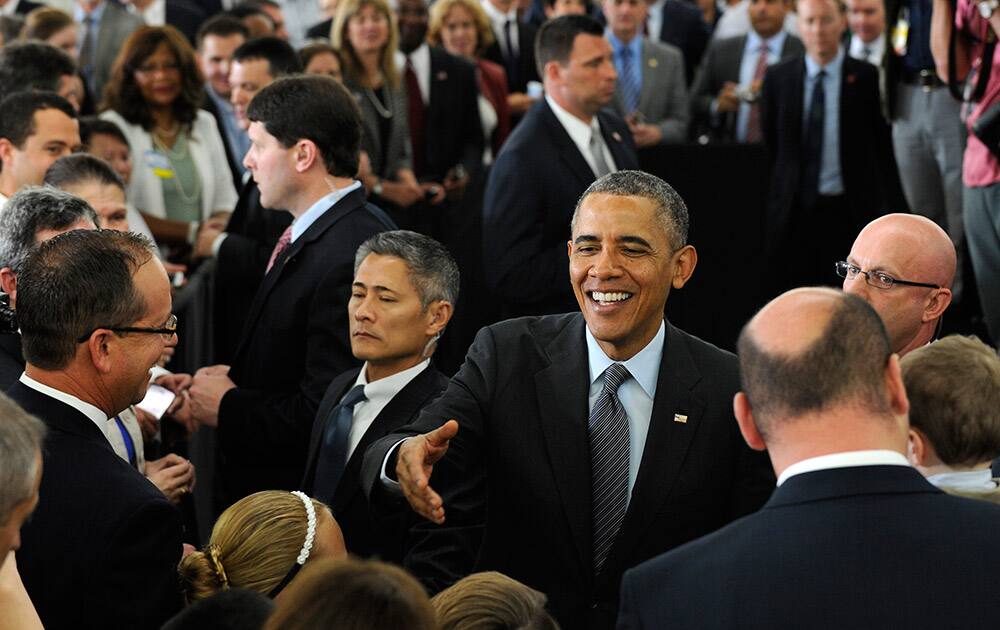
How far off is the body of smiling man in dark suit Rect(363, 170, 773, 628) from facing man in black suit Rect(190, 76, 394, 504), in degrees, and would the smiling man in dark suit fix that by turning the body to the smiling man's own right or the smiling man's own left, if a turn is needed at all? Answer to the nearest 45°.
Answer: approximately 135° to the smiling man's own right

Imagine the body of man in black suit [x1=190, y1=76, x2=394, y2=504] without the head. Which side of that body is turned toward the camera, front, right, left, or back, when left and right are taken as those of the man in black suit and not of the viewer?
left

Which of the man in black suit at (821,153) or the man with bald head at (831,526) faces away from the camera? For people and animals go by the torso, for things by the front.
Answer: the man with bald head

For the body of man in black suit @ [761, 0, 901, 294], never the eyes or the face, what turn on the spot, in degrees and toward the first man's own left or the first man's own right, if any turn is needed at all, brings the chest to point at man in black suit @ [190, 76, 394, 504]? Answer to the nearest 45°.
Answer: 0° — they already face them

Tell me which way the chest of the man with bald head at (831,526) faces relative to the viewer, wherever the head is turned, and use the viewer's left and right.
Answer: facing away from the viewer

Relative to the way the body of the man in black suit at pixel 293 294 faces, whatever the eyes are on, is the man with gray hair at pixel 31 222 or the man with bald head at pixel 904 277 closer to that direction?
the man with gray hair

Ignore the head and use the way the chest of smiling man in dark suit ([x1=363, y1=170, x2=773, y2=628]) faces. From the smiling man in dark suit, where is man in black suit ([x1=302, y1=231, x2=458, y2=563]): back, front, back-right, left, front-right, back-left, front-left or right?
back-right

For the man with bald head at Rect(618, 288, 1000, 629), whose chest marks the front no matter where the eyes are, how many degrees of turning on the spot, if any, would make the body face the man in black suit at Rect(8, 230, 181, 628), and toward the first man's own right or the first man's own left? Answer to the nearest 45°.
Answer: approximately 90° to the first man's own left

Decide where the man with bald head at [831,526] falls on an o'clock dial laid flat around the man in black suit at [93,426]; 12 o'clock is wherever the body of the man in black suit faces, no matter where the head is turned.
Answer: The man with bald head is roughly at 3 o'clock from the man in black suit.
